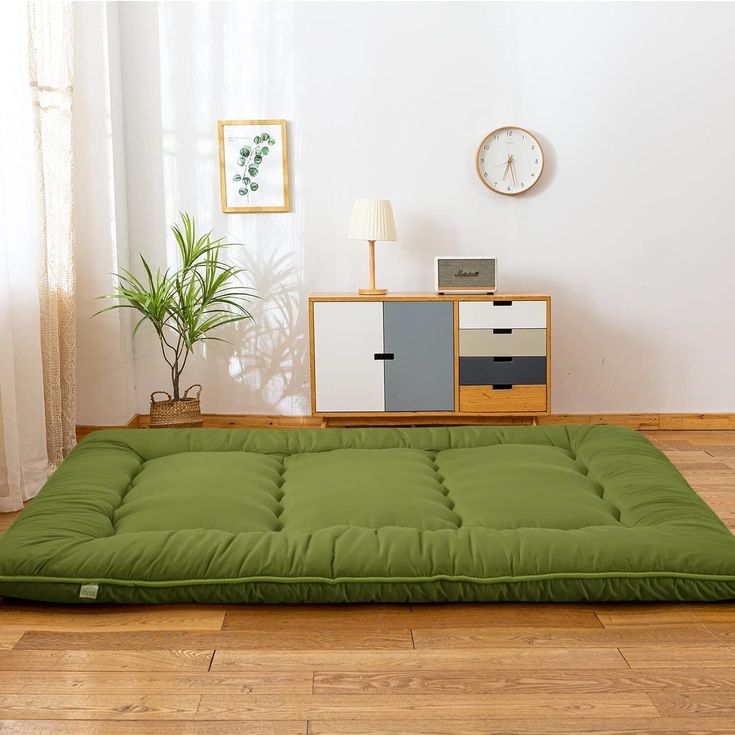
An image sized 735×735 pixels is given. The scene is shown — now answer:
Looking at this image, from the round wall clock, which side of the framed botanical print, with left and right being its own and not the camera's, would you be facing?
left

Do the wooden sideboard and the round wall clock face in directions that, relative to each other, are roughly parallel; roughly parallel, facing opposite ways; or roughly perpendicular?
roughly parallel

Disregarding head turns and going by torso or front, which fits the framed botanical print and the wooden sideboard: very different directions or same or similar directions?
same or similar directions

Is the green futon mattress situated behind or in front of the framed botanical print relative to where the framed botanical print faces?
in front

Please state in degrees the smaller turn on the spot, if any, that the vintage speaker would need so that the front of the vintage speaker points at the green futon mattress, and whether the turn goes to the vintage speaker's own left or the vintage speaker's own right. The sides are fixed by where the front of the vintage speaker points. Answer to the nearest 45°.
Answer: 0° — it already faces it

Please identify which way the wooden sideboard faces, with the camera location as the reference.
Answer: facing the viewer

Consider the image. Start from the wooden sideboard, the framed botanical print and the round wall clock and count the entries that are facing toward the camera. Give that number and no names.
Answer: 3

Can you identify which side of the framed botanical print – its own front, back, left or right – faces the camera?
front

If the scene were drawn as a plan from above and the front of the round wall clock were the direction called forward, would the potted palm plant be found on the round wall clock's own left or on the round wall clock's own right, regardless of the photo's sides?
on the round wall clock's own right

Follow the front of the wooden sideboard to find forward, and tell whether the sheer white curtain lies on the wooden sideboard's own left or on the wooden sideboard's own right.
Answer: on the wooden sideboard's own right

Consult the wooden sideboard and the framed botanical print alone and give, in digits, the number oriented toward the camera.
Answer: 2

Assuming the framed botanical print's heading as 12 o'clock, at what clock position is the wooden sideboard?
The wooden sideboard is roughly at 10 o'clock from the framed botanical print.

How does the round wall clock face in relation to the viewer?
toward the camera

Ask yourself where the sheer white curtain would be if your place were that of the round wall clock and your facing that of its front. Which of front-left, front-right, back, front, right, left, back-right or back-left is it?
front-right
